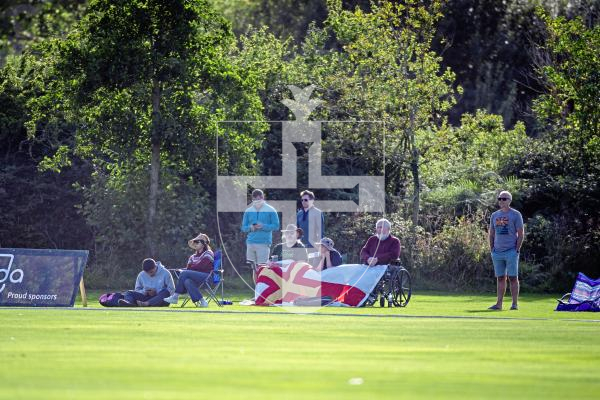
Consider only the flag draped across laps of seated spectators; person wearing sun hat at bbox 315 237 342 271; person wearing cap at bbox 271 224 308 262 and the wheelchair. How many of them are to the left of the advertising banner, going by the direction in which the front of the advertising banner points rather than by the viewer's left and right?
4

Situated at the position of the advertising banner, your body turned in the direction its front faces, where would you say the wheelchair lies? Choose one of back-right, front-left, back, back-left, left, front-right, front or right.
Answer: left

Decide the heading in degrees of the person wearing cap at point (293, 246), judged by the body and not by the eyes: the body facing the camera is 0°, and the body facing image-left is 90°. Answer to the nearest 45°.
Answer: approximately 0°

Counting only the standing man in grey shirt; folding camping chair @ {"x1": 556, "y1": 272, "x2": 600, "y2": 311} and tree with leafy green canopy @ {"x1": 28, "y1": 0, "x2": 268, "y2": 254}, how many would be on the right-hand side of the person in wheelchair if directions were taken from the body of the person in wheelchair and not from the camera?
1

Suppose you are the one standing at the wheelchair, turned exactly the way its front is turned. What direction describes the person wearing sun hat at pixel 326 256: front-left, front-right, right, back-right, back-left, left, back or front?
front-right

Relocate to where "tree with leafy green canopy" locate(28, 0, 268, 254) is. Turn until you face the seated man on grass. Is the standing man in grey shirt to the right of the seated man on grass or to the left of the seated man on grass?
left

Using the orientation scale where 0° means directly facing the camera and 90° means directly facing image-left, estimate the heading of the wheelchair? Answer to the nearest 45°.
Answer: approximately 45°

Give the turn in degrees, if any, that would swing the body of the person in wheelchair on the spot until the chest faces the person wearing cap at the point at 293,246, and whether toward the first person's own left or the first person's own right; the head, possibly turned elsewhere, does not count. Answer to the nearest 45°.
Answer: approximately 45° to the first person's own right

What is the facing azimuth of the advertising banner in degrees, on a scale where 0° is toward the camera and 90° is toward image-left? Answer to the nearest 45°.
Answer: approximately 0°

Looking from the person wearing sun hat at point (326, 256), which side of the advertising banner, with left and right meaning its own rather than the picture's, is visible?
left
